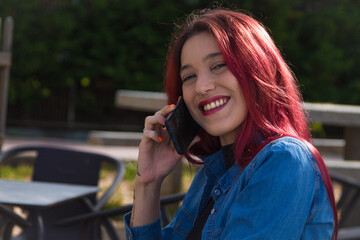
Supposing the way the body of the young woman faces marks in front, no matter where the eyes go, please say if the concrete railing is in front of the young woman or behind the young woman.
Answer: behind

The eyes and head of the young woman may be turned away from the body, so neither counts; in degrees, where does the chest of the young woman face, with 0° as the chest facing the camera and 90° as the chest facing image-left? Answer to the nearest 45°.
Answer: approximately 45°

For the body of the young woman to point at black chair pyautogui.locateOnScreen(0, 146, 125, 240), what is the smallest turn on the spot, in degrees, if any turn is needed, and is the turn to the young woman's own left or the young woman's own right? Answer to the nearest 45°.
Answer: approximately 90° to the young woman's own right

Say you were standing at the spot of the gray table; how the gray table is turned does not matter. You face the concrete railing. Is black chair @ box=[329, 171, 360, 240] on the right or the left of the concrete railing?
right

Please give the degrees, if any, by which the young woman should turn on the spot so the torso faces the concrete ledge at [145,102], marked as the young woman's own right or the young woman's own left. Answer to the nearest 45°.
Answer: approximately 135° to the young woman's own right
